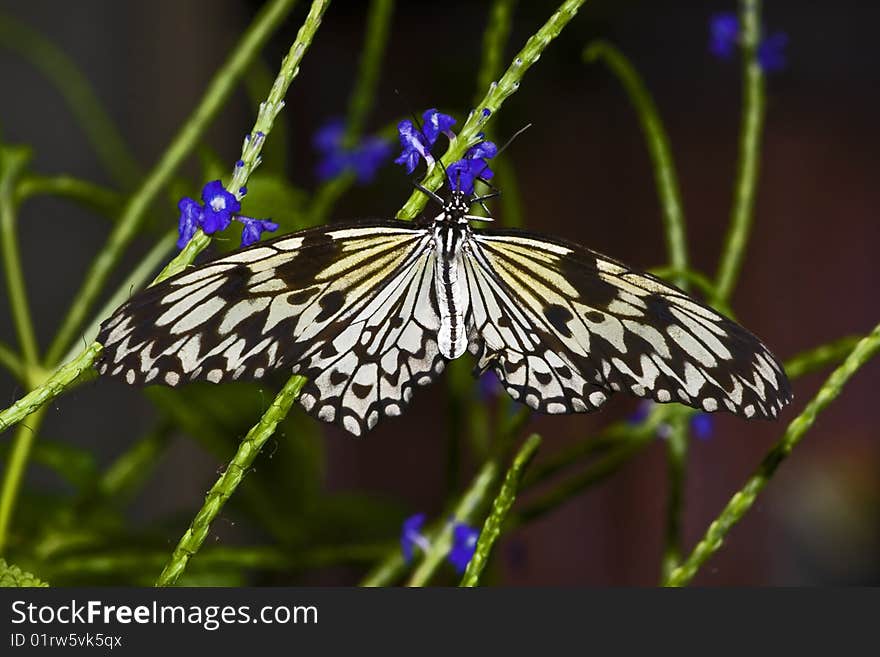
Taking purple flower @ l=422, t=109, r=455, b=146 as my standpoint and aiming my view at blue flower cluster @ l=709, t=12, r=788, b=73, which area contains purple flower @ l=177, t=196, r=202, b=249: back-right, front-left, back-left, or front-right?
back-left

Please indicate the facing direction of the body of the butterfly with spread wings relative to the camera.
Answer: away from the camera
